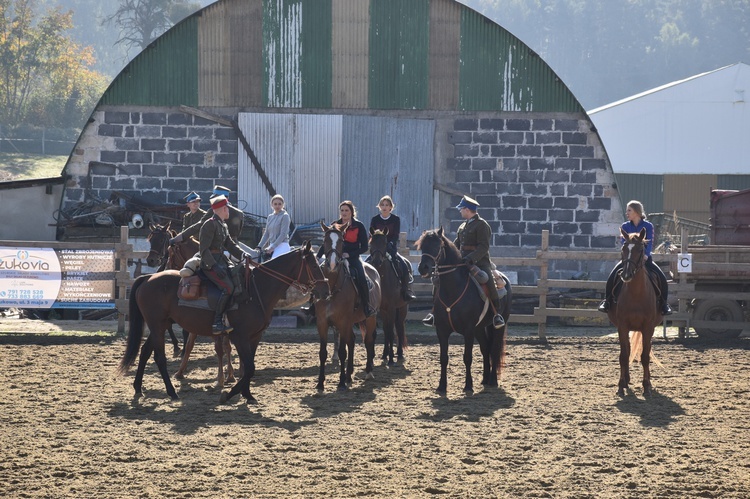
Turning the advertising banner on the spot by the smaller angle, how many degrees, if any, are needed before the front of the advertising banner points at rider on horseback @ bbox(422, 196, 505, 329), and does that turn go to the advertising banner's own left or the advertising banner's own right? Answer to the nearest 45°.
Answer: approximately 45° to the advertising banner's own left

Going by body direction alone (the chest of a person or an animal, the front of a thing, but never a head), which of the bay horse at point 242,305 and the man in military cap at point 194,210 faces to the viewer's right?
the bay horse

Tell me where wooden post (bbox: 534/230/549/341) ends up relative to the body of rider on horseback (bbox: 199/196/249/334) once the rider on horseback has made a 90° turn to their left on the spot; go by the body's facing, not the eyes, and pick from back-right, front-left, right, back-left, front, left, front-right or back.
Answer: front-right

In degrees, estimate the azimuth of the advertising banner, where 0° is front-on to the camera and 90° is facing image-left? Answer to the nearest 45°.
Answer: approximately 0°

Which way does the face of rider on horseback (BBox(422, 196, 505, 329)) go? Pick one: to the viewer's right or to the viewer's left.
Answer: to the viewer's left

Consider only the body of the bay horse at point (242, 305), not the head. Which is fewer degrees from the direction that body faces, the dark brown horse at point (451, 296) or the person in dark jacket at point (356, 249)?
the dark brown horse

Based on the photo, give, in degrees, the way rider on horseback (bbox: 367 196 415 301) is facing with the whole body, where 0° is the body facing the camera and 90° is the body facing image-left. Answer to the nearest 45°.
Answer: approximately 45°

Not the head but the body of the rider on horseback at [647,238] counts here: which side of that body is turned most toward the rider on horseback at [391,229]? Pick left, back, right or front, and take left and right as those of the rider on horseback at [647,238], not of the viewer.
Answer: right

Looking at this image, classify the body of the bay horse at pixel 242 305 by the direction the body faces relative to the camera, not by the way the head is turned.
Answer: to the viewer's right

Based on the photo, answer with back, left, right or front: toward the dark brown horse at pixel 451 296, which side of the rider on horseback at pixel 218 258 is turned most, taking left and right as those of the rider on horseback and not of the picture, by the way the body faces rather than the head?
front
